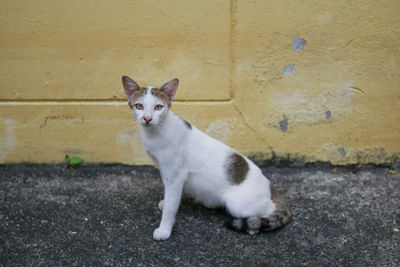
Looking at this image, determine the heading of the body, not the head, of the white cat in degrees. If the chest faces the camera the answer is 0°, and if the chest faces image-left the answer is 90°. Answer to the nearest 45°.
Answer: approximately 90°

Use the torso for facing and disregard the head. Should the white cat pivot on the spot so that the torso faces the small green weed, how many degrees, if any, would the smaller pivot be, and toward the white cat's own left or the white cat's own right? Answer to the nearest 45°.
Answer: approximately 45° to the white cat's own right
